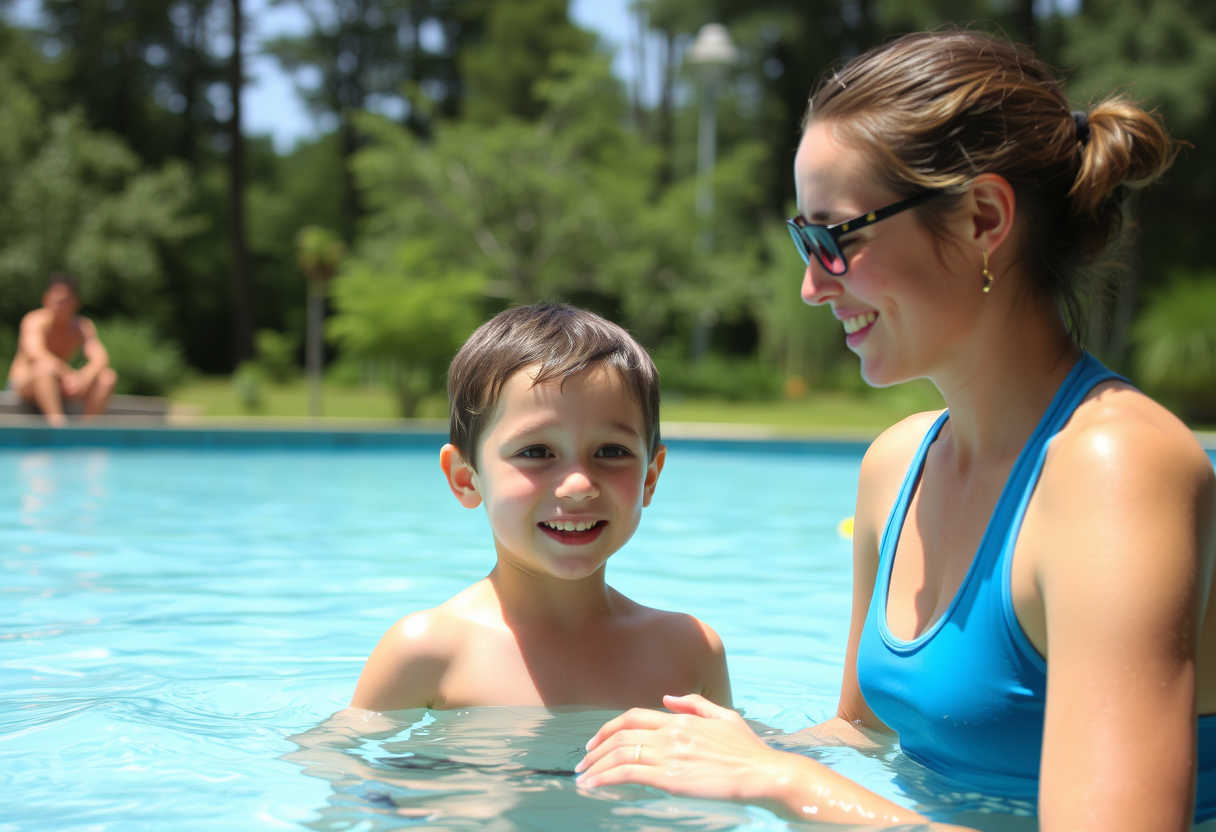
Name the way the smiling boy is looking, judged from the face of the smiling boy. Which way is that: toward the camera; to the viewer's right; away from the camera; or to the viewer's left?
toward the camera

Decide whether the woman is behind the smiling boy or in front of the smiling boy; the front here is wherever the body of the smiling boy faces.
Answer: in front

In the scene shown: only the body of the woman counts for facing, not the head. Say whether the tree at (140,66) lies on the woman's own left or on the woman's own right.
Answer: on the woman's own right

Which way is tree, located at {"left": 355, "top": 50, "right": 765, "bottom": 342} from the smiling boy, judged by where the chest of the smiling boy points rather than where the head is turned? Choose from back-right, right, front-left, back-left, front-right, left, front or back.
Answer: back

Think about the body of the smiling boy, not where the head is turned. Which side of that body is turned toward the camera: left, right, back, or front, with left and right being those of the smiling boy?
front

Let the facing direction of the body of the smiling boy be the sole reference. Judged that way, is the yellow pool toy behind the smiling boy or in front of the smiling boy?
behind

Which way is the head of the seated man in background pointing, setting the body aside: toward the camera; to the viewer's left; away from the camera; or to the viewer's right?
toward the camera

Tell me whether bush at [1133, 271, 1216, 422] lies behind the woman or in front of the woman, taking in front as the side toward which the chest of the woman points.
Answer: behind

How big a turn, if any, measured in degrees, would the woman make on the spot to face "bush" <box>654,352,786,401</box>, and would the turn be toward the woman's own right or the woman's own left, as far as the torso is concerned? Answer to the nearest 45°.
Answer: approximately 135° to the woman's own right

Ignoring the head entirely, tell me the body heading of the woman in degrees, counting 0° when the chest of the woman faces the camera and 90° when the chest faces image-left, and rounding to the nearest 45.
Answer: approximately 45°

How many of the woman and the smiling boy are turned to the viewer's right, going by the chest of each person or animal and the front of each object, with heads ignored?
0
